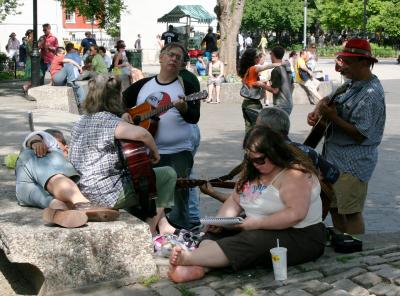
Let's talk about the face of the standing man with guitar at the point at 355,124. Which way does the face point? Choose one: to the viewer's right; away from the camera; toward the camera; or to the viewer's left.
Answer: to the viewer's left

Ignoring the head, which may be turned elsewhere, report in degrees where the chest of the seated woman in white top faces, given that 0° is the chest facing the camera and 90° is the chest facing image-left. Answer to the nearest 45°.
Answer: approximately 45°

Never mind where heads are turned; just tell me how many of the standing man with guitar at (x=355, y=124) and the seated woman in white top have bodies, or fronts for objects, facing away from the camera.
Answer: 0

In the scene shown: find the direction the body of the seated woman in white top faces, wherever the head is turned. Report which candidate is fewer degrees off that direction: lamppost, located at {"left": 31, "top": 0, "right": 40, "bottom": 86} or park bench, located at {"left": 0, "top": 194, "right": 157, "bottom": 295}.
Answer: the park bench

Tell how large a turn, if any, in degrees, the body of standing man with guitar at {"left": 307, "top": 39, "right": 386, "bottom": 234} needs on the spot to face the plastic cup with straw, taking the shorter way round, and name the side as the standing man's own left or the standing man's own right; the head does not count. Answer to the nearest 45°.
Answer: approximately 90° to the standing man's own left

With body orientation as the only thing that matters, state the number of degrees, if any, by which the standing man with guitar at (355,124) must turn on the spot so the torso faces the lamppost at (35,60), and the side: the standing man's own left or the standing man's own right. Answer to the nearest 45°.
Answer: approximately 45° to the standing man's own right

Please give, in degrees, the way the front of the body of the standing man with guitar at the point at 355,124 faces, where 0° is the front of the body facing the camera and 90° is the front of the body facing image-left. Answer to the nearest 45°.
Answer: approximately 90°

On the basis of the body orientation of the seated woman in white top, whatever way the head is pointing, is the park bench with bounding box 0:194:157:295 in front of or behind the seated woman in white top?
in front

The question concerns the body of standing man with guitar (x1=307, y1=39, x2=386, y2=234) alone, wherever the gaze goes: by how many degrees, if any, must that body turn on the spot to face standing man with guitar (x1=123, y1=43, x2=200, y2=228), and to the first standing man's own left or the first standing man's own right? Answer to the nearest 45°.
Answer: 0° — they already face them

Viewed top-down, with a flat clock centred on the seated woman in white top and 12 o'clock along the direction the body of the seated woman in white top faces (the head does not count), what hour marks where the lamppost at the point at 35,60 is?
The lamppost is roughly at 4 o'clock from the seated woman in white top.
